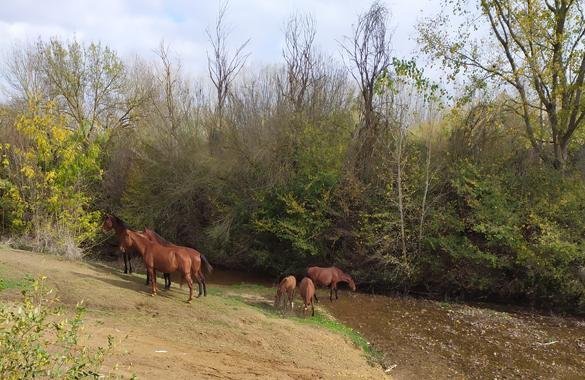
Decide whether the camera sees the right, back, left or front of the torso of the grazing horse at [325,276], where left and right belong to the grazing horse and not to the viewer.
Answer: right

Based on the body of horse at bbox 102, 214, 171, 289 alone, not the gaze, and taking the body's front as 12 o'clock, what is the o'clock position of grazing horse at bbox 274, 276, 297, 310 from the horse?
The grazing horse is roughly at 6 o'clock from the horse.

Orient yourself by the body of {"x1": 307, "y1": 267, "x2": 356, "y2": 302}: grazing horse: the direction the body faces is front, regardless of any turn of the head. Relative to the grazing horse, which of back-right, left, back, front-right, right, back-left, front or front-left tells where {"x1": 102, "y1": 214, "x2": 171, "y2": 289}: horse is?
back-right

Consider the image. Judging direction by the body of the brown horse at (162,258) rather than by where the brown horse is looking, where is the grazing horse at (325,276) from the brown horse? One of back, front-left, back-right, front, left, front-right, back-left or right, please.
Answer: back-right

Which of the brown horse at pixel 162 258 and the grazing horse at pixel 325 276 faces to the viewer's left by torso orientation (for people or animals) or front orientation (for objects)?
the brown horse

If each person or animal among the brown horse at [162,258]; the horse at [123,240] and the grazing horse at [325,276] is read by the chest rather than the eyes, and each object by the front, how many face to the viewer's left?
2

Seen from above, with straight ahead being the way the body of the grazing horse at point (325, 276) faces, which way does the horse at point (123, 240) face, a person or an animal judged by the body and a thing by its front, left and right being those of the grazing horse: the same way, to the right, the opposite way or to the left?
the opposite way

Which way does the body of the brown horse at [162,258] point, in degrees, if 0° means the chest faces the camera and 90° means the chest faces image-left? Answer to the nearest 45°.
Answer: approximately 90°

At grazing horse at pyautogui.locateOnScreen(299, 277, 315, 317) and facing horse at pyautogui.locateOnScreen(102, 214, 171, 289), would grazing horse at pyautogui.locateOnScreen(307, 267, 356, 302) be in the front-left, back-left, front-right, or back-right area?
back-right

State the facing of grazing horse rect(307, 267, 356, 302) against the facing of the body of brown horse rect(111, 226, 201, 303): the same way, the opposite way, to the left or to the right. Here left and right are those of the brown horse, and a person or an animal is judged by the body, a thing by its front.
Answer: the opposite way

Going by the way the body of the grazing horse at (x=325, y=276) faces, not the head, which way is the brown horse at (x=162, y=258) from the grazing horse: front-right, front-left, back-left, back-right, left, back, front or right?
back-right

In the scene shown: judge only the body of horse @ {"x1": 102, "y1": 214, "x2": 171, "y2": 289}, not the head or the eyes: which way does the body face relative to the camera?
to the viewer's left

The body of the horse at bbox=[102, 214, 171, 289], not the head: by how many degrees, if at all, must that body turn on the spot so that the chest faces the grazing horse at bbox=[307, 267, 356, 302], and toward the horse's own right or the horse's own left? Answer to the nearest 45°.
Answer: approximately 180°
